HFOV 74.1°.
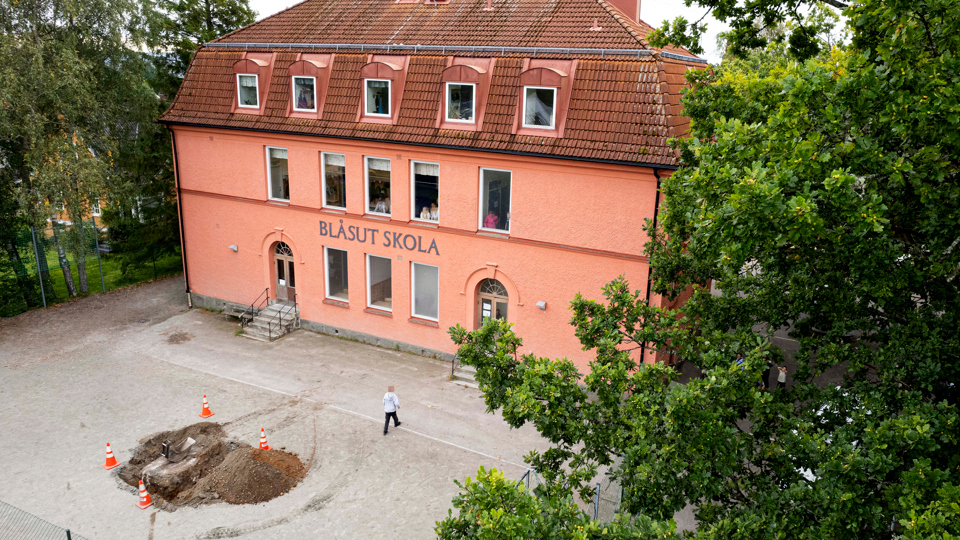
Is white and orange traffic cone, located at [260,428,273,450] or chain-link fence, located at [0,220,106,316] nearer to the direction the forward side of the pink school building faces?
the white and orange traffic cone

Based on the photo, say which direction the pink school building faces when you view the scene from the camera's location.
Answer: facing the viewer

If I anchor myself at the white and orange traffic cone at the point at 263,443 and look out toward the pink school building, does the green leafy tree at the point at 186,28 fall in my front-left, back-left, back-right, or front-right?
front-left

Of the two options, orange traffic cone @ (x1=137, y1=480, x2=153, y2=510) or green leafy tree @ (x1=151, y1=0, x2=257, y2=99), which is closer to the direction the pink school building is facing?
the orange traffic cone

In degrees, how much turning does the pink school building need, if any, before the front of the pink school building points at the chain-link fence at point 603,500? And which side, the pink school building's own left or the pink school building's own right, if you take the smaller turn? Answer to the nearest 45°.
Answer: approximately 45° to the pink school building's own left

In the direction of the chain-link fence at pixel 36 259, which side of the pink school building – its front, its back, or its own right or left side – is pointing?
right

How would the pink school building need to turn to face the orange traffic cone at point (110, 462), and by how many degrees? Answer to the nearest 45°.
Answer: approximately 45° to its right

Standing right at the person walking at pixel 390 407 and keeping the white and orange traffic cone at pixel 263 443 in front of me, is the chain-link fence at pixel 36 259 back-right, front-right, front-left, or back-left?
front-right

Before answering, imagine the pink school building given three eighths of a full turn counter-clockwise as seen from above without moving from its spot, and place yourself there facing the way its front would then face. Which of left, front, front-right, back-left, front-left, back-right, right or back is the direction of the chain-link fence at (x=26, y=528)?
back

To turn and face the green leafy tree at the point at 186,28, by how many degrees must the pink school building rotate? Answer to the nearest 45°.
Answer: approximately 135° to its right
